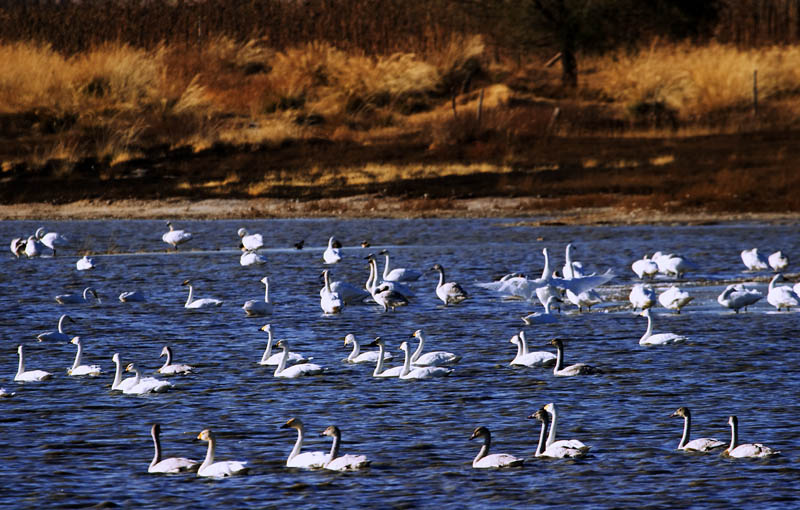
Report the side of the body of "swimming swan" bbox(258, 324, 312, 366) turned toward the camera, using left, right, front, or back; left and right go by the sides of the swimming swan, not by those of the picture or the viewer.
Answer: left

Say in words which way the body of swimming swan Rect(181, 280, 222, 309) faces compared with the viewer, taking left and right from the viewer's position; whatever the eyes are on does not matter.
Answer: facing to the left of the viewer

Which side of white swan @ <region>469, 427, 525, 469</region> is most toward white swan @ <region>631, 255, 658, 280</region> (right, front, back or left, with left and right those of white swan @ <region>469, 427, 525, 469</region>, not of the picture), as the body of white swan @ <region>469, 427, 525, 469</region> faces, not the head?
right

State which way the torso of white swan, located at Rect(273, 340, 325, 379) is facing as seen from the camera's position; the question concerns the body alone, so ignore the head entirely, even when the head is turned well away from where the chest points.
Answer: to the viewer's left

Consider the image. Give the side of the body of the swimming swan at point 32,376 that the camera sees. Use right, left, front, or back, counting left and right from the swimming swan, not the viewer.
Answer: left

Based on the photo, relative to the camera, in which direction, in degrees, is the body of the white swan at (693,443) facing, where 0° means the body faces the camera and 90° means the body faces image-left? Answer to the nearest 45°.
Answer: approximately 90°

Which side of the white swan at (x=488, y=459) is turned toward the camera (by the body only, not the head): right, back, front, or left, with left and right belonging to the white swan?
left

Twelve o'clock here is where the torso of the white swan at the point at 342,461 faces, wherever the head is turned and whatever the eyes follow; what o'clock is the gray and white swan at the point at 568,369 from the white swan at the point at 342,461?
the gray and white swan at the point at 568,369 is roughly at 4 o'clock from the white swan at the point at 342,461.

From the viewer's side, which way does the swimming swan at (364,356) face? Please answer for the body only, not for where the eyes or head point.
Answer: to the viewer's left

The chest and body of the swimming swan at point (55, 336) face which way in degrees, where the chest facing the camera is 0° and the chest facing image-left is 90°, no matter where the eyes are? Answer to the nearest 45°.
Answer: approximately 270°

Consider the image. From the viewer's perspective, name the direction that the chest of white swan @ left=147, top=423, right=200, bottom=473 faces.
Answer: to the viewer's left

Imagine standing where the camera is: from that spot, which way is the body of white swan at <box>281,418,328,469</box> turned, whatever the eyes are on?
to the viewer's left

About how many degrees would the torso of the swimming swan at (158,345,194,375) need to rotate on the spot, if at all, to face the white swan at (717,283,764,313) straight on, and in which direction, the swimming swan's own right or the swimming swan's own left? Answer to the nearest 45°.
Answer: approximately 180°

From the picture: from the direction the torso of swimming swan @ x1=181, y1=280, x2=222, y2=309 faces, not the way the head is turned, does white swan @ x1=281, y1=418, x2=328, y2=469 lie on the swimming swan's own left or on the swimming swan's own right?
on the swimming swan's own left

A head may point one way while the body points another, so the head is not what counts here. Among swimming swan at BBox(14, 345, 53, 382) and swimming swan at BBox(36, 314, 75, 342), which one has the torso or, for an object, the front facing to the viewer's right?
swimming swan at BBox(36, 314, 75, 342)
